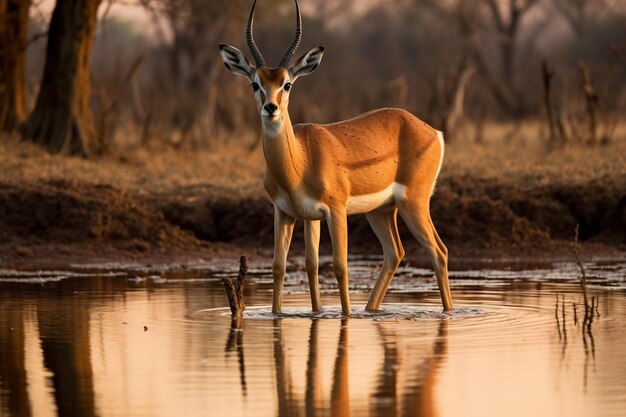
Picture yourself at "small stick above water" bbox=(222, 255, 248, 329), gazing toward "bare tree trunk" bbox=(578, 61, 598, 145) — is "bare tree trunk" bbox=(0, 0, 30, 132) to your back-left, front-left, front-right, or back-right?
front-left

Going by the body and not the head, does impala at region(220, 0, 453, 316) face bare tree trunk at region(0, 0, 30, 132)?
no

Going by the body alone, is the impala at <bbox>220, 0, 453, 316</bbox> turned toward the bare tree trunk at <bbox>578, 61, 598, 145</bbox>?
no

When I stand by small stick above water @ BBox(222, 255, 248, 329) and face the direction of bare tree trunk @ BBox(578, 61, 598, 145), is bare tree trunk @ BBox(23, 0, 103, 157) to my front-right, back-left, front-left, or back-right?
front-left

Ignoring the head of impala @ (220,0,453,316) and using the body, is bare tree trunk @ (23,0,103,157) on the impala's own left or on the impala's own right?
on the impala's own right

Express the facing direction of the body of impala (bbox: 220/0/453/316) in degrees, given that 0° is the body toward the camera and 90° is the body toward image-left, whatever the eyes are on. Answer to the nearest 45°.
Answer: approximately 45°
